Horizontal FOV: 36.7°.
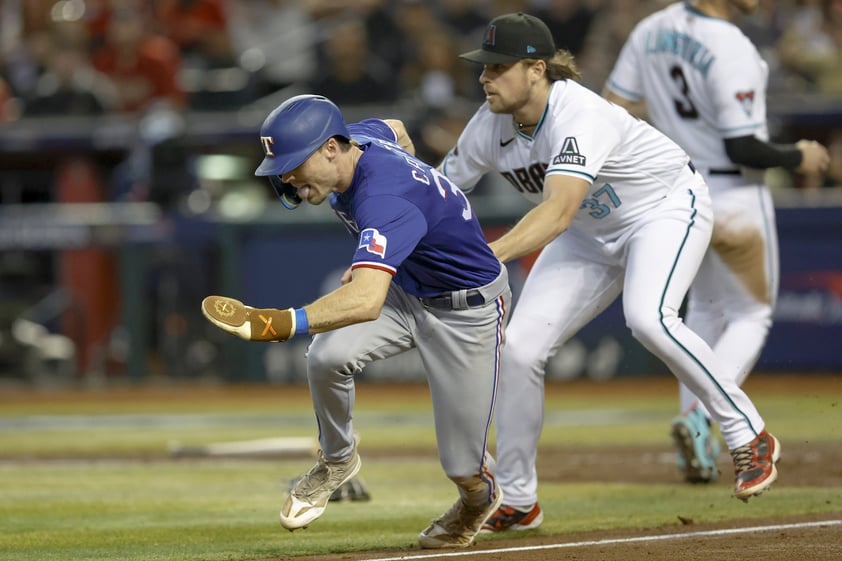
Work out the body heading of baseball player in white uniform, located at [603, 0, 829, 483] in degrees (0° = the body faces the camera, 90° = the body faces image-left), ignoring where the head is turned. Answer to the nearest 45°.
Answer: approximately 225°

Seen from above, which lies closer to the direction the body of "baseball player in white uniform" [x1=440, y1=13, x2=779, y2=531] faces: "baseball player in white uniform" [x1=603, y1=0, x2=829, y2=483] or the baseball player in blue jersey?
the baseball player in blue jersey

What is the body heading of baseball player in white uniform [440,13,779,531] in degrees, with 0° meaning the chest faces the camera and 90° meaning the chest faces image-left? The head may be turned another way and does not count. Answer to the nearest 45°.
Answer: approximately 45°

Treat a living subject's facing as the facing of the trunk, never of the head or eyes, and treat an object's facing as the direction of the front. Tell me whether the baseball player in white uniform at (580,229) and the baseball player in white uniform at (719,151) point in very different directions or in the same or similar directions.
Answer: very different directions

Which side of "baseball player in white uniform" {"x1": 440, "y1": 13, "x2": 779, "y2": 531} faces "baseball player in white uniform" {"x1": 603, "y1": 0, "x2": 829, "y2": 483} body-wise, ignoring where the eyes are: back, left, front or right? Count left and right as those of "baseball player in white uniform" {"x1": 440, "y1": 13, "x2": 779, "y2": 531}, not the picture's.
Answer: back
